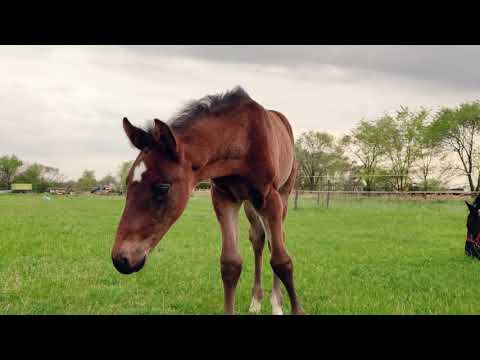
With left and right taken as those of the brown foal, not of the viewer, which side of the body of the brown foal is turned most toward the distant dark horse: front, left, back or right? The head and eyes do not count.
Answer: back

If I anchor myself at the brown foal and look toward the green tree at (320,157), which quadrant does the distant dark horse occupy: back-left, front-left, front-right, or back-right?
front-right

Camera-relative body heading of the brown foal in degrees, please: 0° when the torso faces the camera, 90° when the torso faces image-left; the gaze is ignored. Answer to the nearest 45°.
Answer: approximately 45°

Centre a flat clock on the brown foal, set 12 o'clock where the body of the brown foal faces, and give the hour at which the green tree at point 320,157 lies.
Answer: The green tree is roughly at 5 o'clock from the brown foal.

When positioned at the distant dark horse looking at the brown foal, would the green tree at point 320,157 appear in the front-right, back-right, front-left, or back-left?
back-right

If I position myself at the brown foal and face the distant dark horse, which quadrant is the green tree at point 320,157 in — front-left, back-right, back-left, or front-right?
front-left
